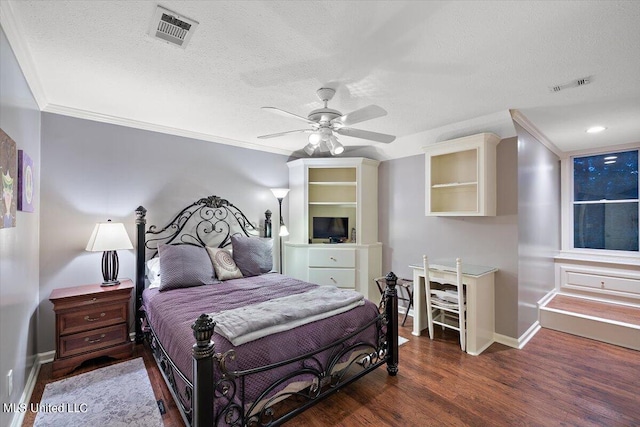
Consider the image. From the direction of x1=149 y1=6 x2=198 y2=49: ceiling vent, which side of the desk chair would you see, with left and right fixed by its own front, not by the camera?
back

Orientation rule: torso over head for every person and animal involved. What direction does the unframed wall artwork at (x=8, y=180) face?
to the viewer's right

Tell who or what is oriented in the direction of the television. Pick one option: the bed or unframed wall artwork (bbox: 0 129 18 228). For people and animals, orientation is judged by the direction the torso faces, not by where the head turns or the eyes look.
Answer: the unframed wall artwork

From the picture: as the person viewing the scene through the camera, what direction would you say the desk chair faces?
facing away from the viewer and to the right of the viewer

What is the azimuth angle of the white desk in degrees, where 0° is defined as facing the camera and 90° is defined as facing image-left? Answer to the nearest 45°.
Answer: approximately 45°

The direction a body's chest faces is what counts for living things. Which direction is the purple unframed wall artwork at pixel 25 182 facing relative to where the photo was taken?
to the viewer's right

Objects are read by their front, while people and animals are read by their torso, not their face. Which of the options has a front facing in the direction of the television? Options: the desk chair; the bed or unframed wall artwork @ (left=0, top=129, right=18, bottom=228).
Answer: the unframed wall artwork
